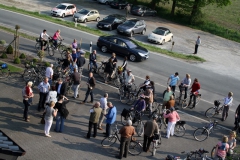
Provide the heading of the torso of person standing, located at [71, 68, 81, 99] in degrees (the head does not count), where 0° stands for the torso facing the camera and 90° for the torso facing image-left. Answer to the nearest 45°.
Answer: approximately 180°

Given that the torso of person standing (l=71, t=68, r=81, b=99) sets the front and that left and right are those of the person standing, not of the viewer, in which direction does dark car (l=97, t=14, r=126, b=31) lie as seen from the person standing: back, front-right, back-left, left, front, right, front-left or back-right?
front

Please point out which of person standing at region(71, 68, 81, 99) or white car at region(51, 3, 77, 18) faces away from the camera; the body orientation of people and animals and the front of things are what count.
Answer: the person standing

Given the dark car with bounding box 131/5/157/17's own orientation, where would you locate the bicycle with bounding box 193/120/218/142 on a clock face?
The bicycle is roughly at 3 o'clock from the dark car.

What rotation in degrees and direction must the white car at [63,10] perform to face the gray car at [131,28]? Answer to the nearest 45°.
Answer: approximately 90° to its left

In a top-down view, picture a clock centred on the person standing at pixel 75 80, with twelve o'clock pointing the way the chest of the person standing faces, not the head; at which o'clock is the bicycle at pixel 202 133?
The bicycle is roughly at 4 o'clock from the person standing.

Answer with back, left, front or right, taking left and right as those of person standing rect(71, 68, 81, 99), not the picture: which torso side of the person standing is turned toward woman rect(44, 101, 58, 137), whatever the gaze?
back

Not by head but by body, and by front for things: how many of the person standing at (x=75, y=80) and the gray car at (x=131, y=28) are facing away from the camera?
1

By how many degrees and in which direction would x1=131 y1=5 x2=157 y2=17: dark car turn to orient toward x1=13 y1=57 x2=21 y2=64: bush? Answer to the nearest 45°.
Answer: approximately 90° to its right
